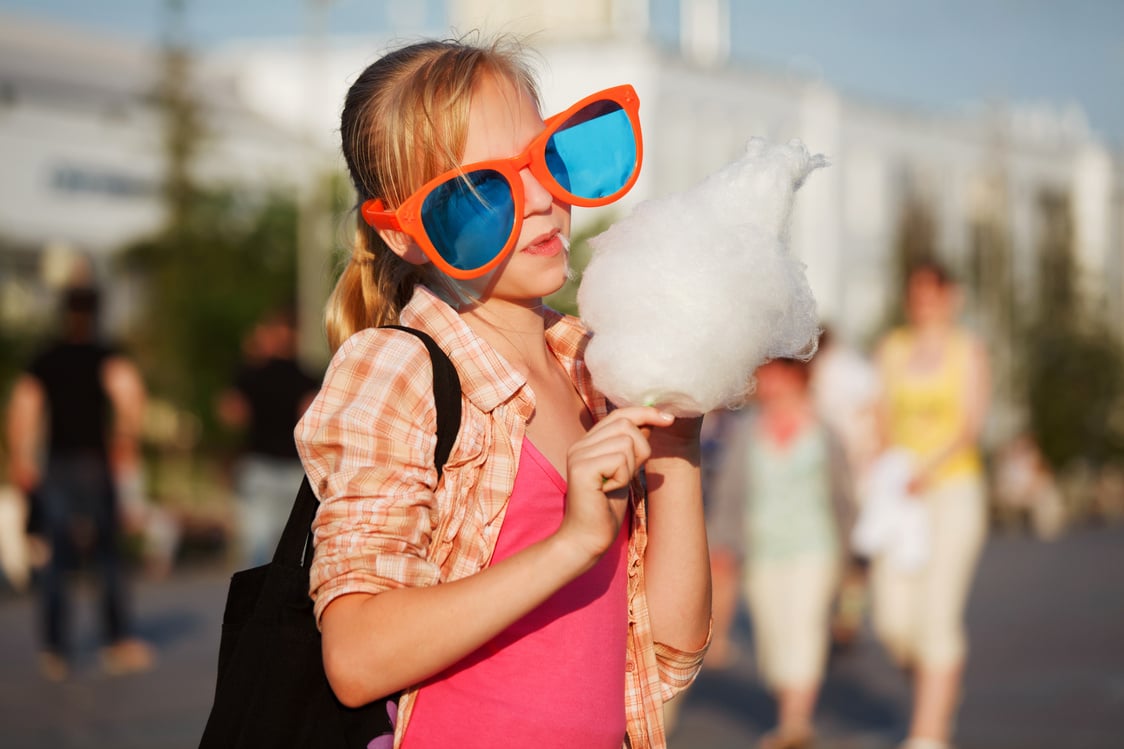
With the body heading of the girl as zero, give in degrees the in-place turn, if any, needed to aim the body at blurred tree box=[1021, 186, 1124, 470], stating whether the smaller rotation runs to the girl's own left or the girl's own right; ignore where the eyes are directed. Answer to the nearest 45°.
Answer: approximately 90° to the girl's own left

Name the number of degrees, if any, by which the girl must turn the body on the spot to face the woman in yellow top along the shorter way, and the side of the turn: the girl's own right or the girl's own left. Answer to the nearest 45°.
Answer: approximately 90° to the girl's own left

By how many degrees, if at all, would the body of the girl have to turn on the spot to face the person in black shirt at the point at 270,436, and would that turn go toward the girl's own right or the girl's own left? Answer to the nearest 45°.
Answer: approximately 135° to the girl's own left

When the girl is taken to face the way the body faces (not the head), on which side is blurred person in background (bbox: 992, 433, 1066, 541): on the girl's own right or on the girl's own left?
on the girl's own left

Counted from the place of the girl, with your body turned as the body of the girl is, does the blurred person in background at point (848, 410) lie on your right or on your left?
on your left

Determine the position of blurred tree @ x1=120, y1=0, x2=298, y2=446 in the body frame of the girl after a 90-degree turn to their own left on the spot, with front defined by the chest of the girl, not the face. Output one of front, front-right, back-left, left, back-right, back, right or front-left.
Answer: front-left

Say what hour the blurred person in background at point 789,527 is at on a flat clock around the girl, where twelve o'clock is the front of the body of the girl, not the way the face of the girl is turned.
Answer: The blurred person in background is roughly at 8 o'clock from the girl.

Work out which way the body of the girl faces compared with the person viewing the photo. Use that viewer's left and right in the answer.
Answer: facing the viewer and to the right of the viewer
